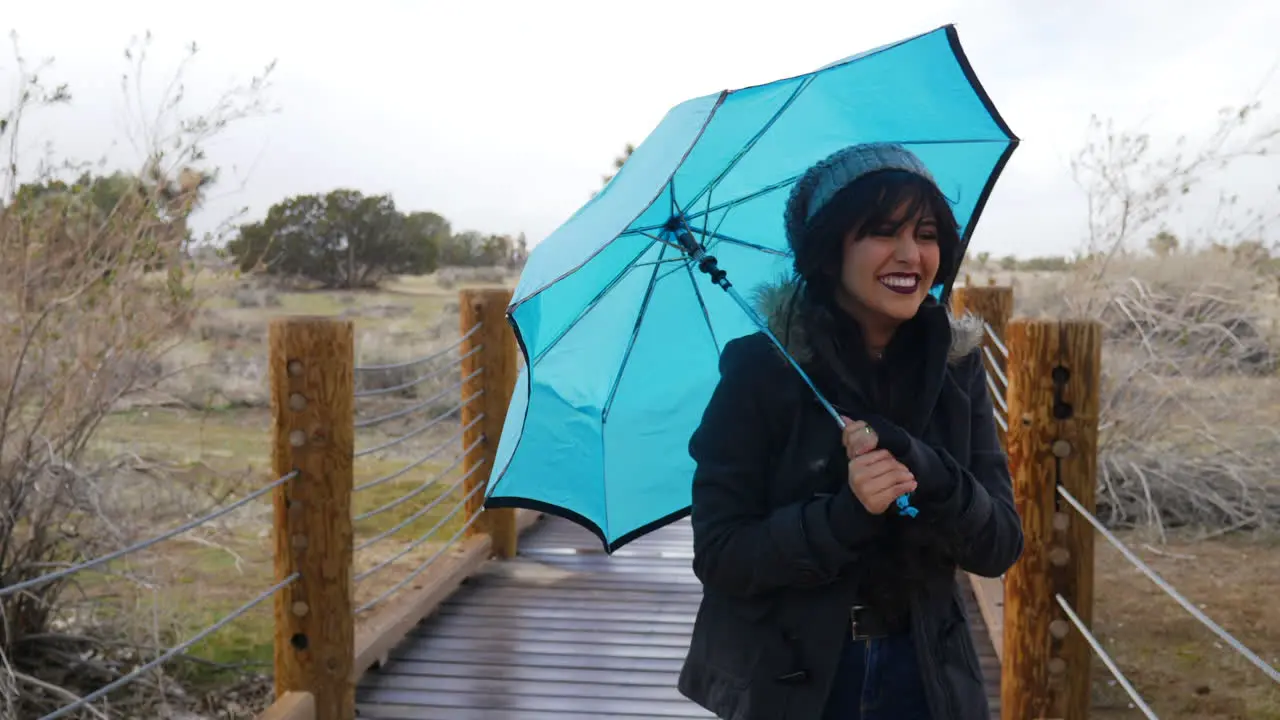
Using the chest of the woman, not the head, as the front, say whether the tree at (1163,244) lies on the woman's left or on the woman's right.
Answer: on the woman's left

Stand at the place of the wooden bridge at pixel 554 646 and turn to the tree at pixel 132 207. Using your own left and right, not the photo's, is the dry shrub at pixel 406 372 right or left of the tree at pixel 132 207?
right

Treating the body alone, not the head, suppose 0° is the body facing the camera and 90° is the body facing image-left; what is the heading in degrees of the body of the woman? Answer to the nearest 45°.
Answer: approximately 315°

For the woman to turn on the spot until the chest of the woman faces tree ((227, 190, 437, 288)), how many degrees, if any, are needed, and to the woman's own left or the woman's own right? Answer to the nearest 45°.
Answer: approximately 180°

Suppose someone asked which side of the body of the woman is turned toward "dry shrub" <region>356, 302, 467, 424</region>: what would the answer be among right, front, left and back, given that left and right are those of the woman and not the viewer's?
back

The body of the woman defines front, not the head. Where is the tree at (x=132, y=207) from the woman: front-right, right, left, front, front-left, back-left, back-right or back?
back

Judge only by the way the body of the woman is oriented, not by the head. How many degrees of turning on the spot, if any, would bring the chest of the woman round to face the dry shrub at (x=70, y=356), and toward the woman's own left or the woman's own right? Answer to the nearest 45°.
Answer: approximately 180°
